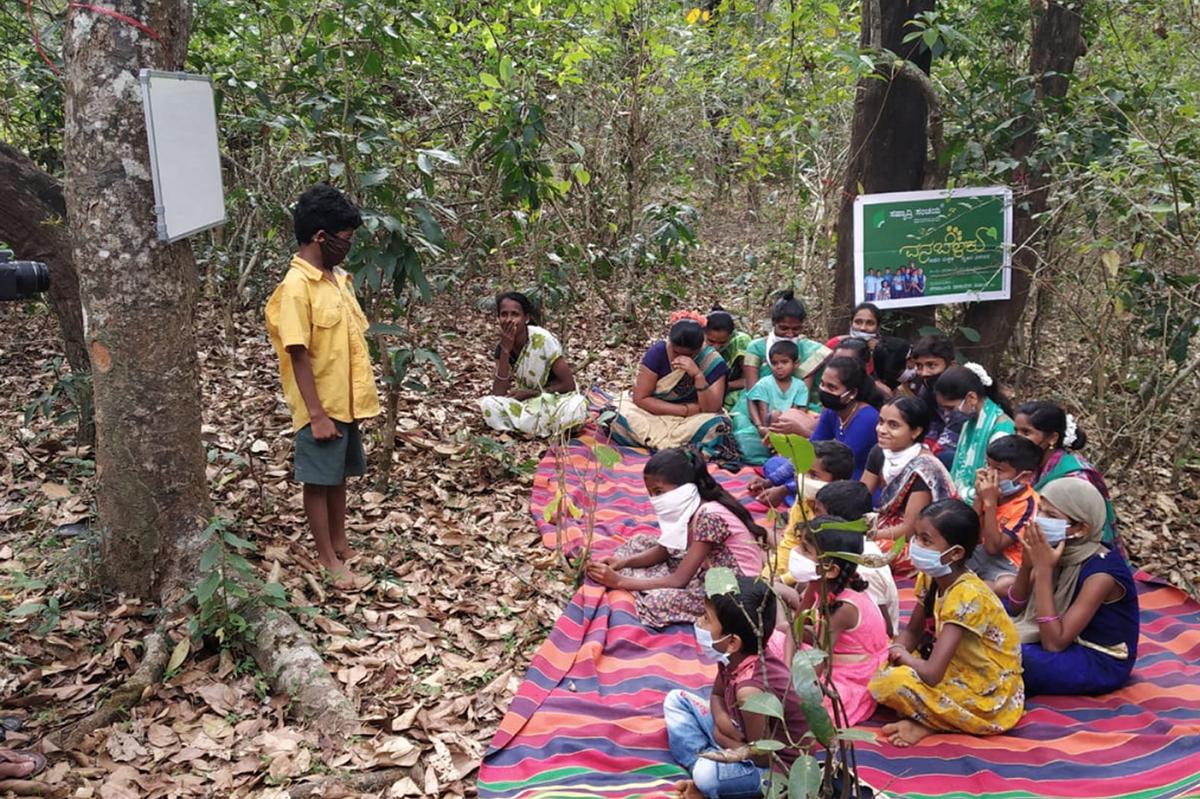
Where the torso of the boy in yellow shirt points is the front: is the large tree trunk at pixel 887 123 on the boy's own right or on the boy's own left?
on the boy's own left

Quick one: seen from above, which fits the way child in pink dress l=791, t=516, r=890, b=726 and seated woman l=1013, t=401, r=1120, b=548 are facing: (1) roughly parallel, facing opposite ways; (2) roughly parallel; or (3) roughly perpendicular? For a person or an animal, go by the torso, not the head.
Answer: roughly parallel

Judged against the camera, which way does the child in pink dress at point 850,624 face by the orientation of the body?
to the viewer's left

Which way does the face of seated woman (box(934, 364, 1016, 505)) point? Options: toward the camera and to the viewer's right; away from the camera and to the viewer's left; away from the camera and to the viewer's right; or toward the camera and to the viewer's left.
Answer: toward the camera and to the viewer's left

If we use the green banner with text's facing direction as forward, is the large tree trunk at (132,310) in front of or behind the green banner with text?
in front

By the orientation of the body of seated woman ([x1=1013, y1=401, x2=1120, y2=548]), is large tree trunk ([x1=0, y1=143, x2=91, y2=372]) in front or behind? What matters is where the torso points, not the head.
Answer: in front

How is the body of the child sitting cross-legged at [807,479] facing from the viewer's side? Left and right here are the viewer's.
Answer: facing to the left of the viewer

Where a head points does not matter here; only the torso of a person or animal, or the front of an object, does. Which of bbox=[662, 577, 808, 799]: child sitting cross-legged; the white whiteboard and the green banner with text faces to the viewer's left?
the child sitting cross-legged

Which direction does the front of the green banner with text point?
toward the camera

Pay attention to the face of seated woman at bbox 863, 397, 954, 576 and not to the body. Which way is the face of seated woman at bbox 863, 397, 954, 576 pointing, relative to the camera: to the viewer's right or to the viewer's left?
to the viewer's left
